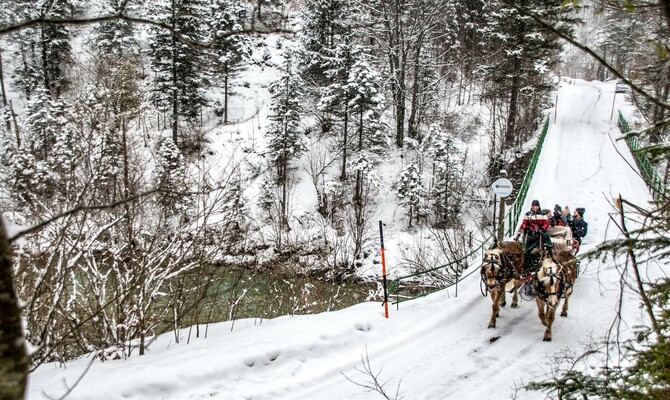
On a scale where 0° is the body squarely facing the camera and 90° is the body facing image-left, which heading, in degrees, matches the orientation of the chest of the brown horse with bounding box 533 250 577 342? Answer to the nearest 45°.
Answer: approximately 45°

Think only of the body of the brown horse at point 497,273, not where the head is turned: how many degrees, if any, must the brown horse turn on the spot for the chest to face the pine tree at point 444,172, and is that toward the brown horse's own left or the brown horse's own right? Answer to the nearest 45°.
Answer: approximately 135° to the brown horse's own right

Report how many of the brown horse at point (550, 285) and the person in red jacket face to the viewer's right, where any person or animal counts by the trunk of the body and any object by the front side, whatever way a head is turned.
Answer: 0

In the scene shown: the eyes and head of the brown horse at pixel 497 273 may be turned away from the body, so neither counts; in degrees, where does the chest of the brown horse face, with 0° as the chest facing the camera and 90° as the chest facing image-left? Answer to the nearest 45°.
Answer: approximately 45°

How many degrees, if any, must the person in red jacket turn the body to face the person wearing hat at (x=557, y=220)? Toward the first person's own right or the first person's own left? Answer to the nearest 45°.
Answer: approximately 180°

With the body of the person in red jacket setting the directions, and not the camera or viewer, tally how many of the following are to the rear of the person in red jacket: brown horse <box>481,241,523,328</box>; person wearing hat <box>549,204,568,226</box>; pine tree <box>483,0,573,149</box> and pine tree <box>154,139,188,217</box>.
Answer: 2

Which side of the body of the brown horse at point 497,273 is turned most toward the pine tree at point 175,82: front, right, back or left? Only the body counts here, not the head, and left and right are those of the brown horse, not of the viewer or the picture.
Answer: right

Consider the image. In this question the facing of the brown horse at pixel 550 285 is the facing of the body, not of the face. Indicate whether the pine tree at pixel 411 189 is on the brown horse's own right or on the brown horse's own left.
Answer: on the brown horse's own right

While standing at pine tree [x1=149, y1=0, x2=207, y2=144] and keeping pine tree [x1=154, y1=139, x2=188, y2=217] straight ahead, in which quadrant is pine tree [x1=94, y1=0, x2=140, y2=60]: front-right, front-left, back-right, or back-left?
back-right

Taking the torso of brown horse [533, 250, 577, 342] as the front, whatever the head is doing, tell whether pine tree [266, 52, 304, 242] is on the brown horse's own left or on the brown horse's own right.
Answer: on the brown horse's own right
